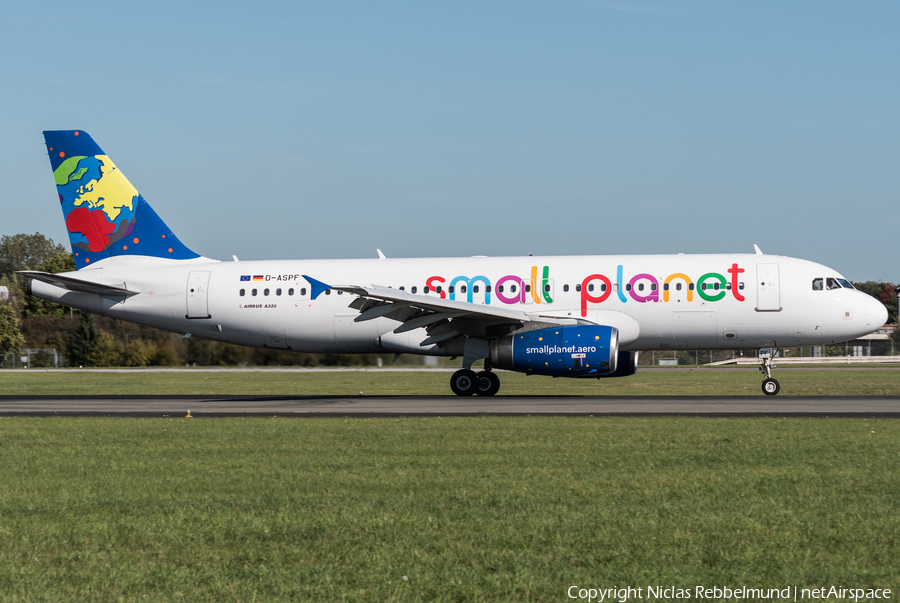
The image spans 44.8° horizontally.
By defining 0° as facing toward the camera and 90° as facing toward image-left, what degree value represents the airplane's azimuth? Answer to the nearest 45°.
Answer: approximately 270°
